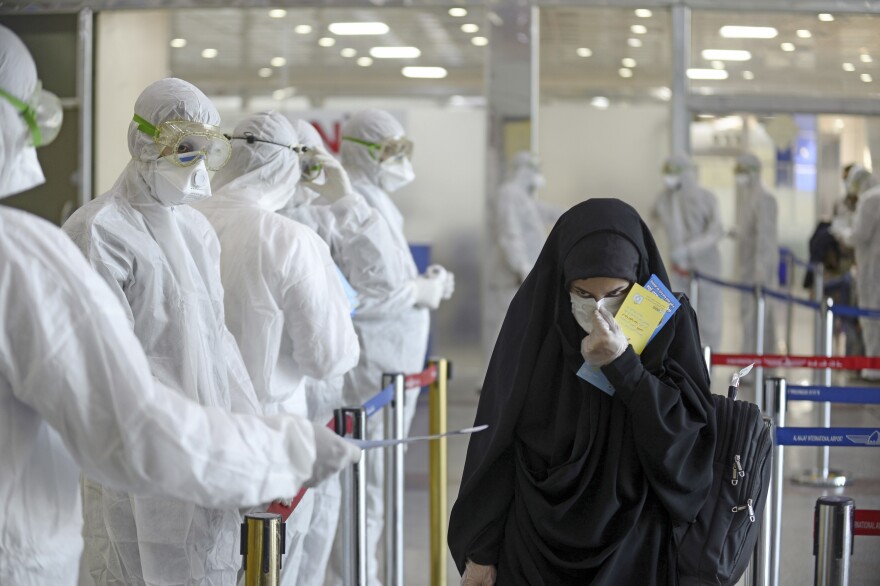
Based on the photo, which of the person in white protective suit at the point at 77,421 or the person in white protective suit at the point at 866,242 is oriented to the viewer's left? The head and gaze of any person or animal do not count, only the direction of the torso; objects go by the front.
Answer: the person in white protective suit at the point at 866,242

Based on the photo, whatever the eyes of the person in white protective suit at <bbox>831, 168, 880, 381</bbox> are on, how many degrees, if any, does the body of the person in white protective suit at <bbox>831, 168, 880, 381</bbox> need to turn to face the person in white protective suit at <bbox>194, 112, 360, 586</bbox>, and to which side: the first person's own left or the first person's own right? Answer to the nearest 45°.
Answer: approximately 90° to the first person's own left

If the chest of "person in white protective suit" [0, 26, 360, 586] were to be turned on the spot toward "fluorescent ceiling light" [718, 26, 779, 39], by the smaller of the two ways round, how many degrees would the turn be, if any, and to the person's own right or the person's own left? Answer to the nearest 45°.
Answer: approximately 45° to the person's own left

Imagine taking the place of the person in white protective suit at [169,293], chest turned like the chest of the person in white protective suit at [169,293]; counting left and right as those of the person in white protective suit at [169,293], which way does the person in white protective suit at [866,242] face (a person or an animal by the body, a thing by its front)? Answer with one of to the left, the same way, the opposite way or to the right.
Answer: the opposite way

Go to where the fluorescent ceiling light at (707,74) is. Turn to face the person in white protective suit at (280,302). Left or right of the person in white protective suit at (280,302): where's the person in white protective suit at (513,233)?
right

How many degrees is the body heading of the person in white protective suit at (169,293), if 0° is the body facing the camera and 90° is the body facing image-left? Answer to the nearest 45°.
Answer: approximately 315°

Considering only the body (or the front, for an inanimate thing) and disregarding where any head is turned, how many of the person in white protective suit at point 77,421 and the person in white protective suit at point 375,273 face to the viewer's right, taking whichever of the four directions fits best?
2

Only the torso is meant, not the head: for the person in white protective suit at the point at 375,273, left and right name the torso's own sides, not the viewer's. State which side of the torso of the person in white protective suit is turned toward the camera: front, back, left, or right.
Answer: right

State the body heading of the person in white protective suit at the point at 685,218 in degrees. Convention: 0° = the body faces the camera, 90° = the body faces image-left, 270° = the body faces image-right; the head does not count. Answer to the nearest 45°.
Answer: approximately 45°

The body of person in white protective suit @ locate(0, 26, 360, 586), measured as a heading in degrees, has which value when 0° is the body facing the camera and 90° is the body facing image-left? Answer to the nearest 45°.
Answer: approximately 270°

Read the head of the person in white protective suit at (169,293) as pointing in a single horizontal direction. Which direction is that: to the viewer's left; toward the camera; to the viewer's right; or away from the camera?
to the viewer's right

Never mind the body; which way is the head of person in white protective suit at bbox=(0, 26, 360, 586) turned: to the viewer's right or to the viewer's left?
to the viewer's right

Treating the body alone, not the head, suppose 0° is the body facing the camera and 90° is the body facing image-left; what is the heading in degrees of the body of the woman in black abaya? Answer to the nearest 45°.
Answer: approximately 0°

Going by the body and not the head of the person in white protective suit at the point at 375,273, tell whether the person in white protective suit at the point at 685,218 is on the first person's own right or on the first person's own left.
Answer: on the first person's own left

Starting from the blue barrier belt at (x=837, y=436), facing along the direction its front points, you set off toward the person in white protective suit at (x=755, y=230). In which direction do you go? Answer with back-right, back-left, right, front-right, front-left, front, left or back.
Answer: back
